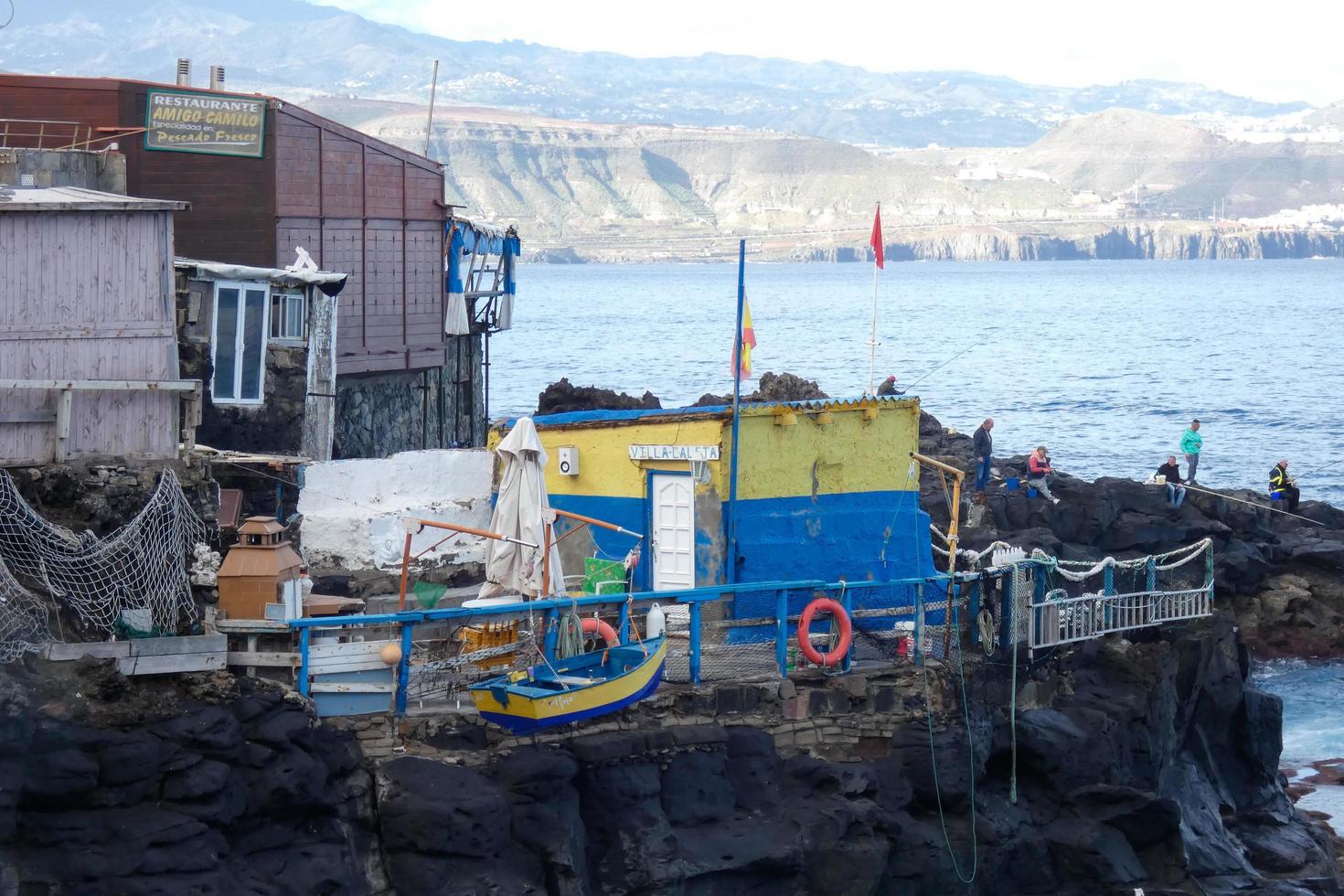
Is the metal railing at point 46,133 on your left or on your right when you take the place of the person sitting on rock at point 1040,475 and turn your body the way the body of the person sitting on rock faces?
on your right

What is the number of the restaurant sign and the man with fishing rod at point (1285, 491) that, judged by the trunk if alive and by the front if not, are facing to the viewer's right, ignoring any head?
1

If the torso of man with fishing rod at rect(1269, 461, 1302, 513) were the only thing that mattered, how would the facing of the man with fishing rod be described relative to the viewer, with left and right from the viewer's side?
facing to the right of the viewer

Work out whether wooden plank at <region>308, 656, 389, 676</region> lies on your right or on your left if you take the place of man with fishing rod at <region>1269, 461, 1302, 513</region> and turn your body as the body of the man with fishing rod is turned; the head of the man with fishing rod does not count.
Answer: on your right

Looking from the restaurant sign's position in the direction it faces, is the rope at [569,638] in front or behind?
in front

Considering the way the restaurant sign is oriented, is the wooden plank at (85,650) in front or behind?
in front

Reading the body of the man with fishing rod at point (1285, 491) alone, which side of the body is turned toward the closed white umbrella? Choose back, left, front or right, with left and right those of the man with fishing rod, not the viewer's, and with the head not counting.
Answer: right
